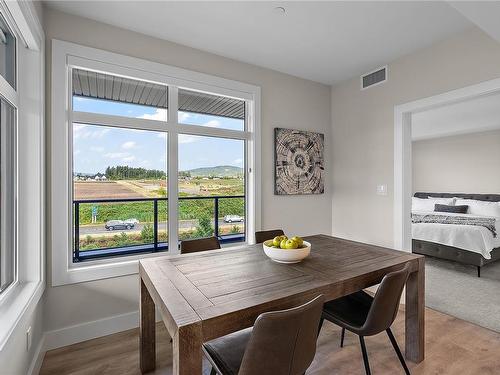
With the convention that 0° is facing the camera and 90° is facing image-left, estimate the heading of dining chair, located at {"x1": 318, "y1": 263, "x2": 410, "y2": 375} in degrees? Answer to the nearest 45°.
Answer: approximately 135°

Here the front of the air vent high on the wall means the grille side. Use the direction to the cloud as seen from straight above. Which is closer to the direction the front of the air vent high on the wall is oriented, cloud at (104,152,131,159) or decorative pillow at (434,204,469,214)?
the cloud

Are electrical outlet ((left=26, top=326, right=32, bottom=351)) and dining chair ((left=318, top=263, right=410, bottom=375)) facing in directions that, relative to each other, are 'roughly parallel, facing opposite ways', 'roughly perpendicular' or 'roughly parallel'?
roughly perpendicular

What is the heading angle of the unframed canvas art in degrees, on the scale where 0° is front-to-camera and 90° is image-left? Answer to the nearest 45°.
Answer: approximately 315°

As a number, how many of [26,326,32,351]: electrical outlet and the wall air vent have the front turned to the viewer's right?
1

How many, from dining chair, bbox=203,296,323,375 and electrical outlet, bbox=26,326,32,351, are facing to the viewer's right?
1

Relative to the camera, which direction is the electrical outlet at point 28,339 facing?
to the viewer's right
